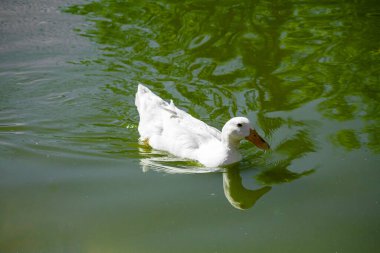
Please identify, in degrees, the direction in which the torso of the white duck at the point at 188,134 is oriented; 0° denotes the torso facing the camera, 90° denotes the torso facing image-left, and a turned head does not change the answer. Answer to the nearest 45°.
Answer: approximately 315°
